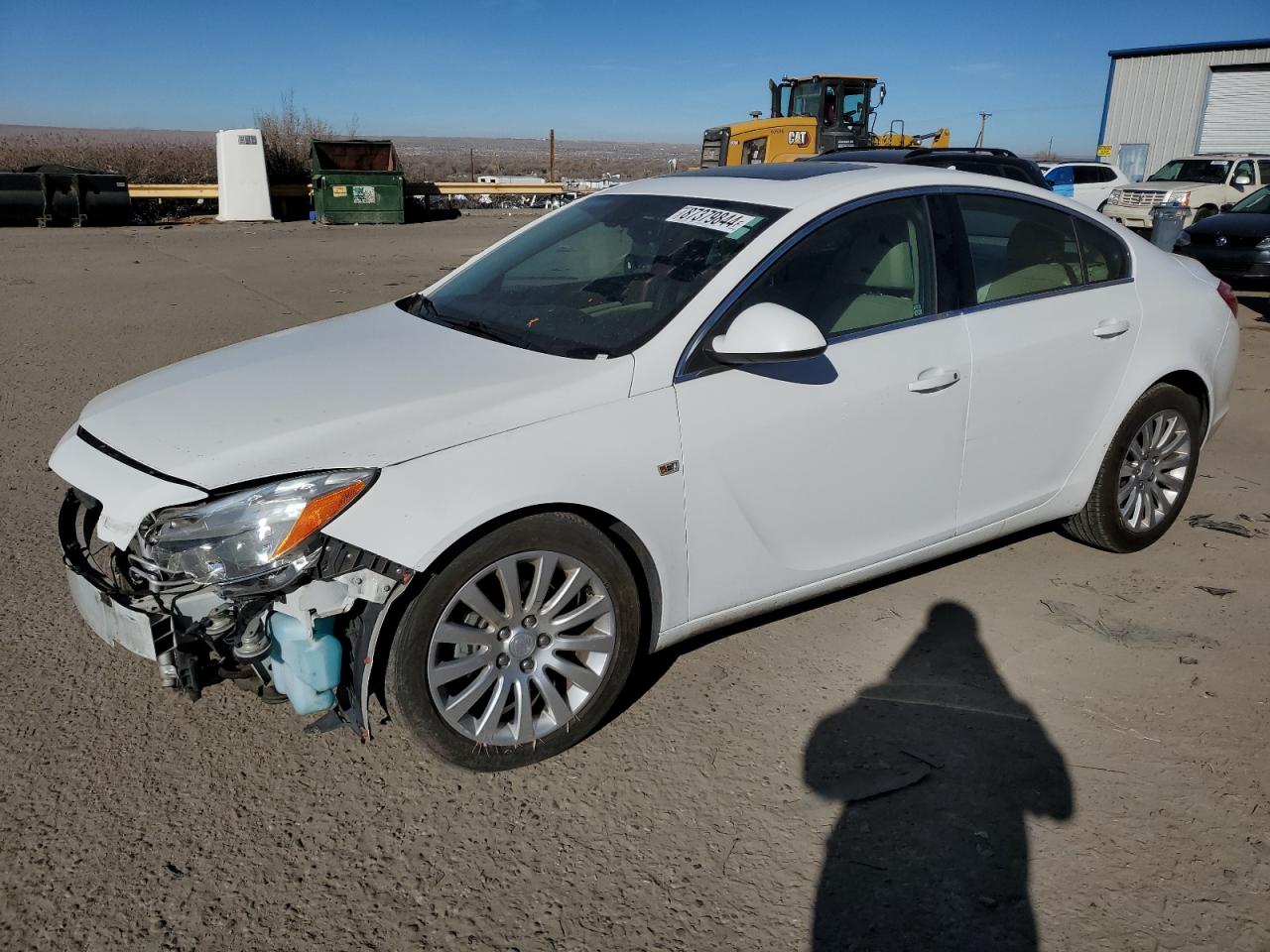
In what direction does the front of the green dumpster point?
toward the camera

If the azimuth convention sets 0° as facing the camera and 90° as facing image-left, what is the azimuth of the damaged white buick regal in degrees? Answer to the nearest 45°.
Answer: approximately 45°

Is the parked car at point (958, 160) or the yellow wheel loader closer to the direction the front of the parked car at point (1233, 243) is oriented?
the parked car

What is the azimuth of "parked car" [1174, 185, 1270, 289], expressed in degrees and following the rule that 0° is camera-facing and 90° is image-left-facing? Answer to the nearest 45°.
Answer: approximately 45°

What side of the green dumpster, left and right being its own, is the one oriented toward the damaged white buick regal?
front

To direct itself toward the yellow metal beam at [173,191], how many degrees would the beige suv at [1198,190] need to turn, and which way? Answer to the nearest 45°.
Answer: approximately 45° to its right

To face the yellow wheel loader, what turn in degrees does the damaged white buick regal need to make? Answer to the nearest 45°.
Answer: approximately 135° to its right

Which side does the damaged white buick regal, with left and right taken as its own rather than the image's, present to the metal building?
back

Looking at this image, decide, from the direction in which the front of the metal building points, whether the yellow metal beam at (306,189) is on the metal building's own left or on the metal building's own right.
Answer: on the metal building's own right

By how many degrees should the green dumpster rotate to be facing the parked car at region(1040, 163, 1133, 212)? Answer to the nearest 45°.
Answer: approximately 45° to its left

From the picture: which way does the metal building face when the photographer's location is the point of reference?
facing the viewer

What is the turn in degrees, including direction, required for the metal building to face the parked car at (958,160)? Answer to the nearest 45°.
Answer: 0° — it already faces it

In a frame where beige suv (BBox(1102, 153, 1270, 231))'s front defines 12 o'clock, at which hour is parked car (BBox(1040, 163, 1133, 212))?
The parked car is roughly at 2 o'clock from the beige suv.
